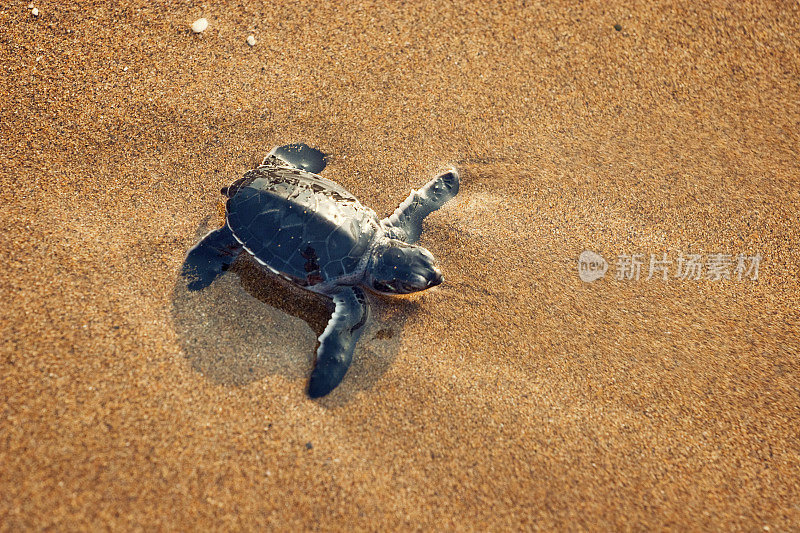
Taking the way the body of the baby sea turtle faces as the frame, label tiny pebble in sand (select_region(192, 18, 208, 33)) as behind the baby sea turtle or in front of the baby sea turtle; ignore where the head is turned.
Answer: behind

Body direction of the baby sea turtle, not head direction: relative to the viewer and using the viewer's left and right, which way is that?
facing the viewer and to the right of the viewer
